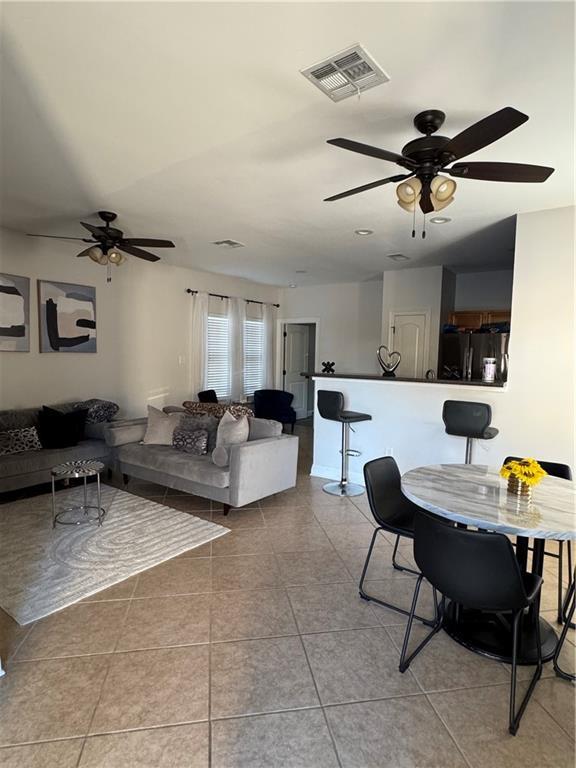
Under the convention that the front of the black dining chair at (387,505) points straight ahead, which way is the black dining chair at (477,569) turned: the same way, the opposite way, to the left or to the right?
to the left

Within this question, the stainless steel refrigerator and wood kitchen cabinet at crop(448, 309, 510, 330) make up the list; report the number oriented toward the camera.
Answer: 2

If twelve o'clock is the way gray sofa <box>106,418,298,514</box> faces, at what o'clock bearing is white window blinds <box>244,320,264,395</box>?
The white window blinds is roughly at 5 o'clock from the gray sofa.

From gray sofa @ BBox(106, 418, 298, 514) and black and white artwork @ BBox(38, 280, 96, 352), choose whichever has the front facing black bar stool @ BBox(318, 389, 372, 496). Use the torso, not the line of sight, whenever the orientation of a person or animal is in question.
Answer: the black and white artwork

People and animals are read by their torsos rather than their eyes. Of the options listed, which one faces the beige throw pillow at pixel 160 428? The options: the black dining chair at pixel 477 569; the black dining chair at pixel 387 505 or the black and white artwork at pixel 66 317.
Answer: the black and white artwork

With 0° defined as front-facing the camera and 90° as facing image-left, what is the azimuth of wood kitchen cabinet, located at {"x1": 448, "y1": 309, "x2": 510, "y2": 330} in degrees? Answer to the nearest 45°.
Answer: approximately 0°

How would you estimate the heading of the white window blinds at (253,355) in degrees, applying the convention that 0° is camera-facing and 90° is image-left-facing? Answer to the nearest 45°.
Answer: approximately 315°

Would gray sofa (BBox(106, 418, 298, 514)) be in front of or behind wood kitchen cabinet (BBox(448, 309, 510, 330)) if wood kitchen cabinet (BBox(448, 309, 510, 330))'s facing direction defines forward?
in front

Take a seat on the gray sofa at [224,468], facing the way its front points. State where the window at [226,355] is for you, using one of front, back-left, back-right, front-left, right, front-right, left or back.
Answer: back-right

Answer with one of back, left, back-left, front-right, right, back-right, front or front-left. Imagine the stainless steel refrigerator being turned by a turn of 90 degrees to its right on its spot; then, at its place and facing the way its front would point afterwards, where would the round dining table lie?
left

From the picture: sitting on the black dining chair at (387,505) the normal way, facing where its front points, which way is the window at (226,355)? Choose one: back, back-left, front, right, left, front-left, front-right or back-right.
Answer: back

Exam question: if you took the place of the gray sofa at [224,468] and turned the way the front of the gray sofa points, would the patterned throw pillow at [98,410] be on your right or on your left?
on your right
